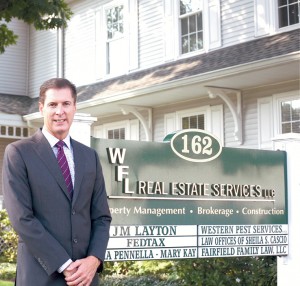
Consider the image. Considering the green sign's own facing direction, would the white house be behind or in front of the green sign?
behind

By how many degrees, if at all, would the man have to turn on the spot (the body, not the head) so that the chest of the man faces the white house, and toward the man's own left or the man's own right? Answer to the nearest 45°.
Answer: approximately 135° to the man's own left

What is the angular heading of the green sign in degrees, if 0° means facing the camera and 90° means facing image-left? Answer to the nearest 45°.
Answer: approximately 315°

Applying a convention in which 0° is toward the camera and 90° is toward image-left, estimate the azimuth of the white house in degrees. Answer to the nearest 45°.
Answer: approximately 45°
